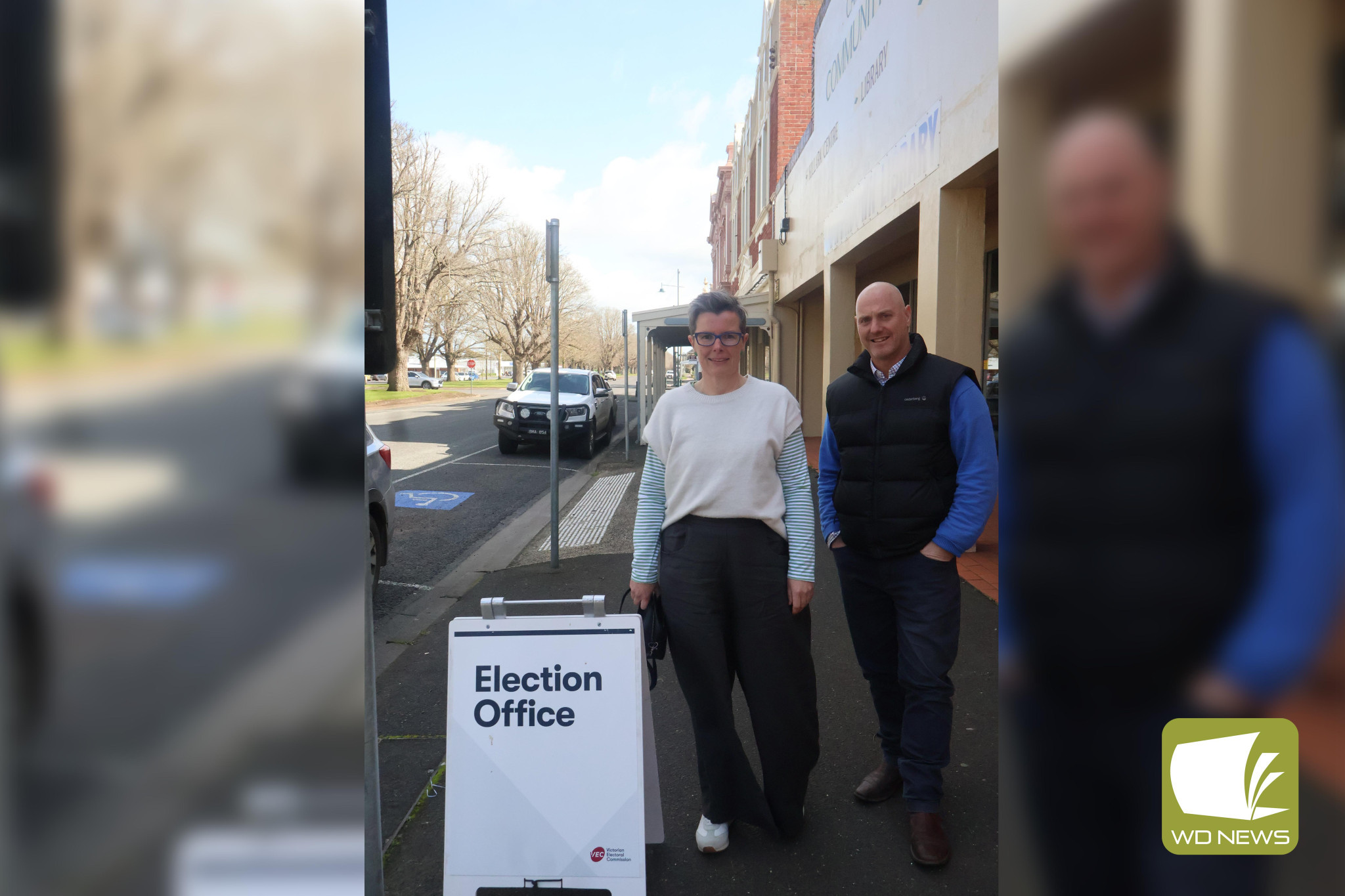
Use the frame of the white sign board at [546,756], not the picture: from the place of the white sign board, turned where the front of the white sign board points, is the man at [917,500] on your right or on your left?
on your left

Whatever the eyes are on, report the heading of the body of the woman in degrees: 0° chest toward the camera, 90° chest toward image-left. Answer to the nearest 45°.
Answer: approximately 0°

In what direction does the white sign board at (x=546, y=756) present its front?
toward the camera

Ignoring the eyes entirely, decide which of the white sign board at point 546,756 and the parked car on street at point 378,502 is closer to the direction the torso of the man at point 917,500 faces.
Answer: the white sign board

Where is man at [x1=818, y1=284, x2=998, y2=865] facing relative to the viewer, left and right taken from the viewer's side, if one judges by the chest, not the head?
facing the viewer and to the left of the viewer

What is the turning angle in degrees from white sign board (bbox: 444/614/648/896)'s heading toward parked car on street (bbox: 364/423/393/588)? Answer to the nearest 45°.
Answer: approximately 180°

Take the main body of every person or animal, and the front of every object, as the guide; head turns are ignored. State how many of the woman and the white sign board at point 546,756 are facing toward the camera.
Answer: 2

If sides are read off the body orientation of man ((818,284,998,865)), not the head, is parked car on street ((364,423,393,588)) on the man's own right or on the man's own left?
on the man's own right

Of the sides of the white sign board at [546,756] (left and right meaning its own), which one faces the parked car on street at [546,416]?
back
